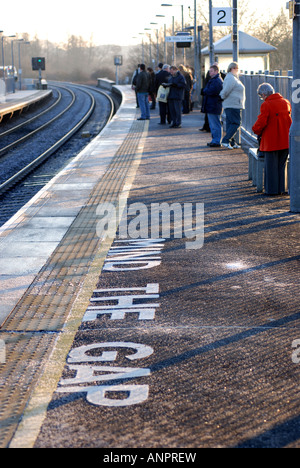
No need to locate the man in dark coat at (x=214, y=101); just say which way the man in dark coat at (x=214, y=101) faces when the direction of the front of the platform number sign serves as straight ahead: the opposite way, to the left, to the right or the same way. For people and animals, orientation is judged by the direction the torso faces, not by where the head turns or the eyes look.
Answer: to the right

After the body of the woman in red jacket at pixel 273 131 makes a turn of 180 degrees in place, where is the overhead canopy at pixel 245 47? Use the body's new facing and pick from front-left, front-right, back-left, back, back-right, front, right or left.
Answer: back-left

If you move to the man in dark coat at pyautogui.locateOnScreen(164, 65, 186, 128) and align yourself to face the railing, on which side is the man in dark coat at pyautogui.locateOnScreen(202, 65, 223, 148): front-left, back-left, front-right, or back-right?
front-right

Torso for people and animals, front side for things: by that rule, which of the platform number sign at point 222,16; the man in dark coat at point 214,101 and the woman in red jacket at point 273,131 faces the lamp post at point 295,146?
the platform number sign

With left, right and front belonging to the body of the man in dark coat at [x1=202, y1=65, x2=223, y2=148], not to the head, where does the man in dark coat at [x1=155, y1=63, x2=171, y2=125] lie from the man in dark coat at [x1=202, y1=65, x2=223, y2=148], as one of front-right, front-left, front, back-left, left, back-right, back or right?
right

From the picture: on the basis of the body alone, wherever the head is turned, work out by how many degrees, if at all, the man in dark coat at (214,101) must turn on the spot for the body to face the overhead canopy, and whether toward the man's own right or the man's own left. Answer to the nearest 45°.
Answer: approximately 90° to the man's own right

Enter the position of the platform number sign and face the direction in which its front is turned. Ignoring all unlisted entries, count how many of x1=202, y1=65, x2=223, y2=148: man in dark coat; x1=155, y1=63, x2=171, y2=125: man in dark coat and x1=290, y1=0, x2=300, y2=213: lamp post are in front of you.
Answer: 2

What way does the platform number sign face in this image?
toward the camera

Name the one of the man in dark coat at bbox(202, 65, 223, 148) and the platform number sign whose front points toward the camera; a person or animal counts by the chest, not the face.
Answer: the platform number sign

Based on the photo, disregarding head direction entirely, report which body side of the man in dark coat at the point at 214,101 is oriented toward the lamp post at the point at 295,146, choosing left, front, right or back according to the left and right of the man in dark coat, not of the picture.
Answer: left

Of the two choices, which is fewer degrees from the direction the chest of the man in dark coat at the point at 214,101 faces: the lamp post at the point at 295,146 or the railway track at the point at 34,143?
the railway track

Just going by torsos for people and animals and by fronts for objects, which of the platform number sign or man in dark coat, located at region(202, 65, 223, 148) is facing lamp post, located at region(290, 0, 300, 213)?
the platform number sign

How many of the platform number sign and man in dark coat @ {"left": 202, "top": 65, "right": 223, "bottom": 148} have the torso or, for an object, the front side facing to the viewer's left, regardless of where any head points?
1

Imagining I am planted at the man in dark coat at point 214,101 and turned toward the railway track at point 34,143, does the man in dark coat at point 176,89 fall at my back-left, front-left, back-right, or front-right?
front-right

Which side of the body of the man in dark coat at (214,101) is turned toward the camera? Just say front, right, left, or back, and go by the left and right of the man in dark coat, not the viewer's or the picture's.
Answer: left

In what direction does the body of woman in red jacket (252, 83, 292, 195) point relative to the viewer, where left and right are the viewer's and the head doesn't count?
facing away from the viewer and to the left of the viewer

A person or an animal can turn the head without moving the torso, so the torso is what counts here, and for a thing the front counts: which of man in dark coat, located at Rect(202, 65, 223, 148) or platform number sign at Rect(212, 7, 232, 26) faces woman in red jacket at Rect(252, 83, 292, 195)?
the platform number sign

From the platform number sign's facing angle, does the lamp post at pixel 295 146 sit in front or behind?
in front

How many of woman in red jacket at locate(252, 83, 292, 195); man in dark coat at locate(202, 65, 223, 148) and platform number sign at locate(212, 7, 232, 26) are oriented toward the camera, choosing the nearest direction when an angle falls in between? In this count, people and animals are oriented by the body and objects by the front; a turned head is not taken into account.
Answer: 1

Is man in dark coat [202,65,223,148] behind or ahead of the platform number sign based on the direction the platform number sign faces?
ahead
